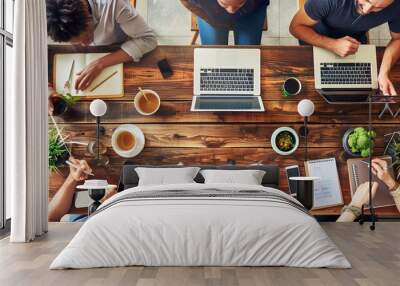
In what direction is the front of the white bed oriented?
toward the camera
